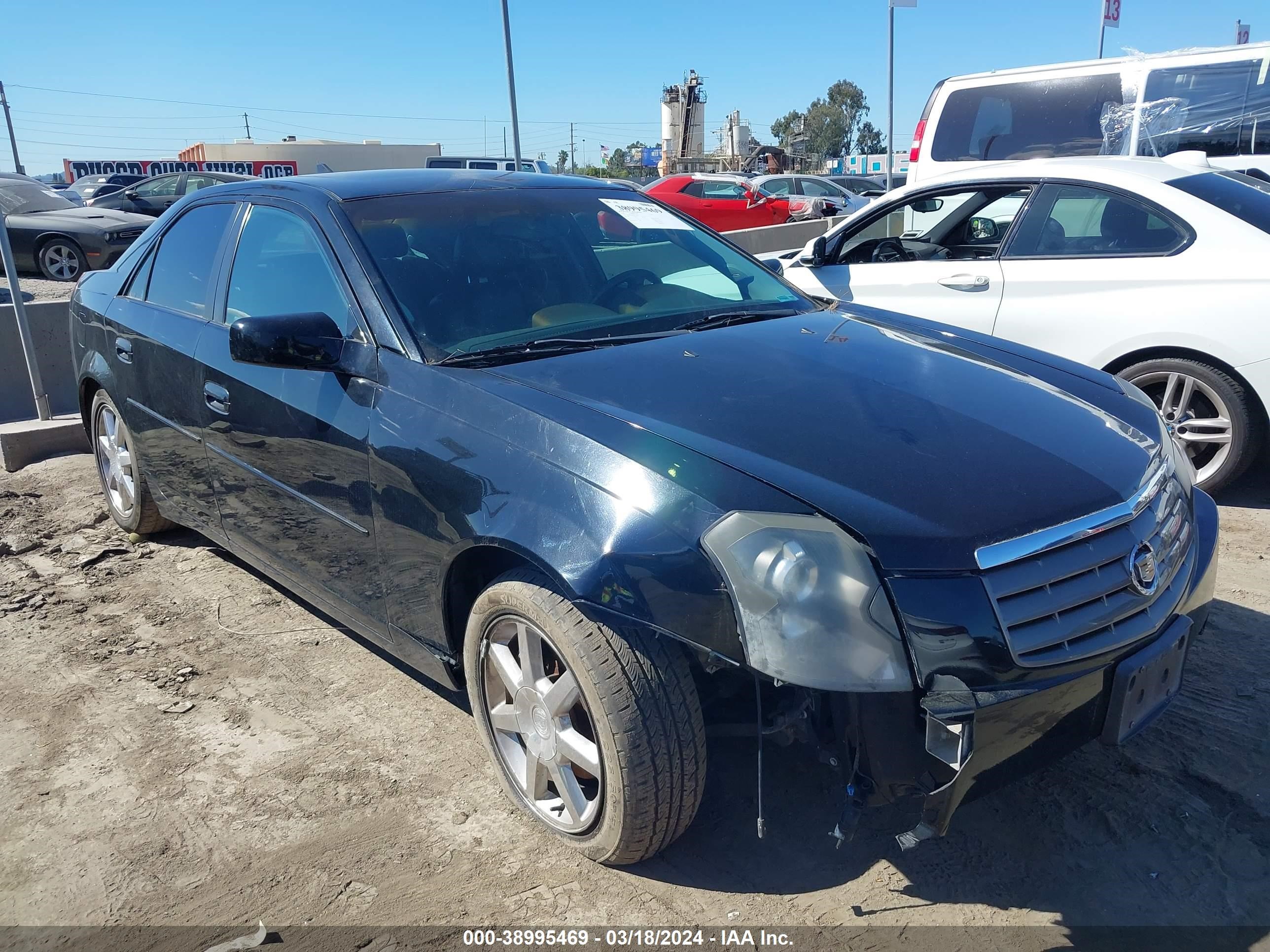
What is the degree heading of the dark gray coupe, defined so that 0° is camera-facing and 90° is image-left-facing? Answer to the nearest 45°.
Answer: approximately 315°

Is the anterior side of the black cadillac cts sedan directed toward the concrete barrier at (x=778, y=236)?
no

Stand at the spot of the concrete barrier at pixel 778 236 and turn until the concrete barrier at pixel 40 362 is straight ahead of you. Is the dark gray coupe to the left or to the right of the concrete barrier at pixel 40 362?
right

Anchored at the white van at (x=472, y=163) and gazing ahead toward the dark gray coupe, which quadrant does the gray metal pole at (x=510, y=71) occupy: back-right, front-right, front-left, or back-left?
front-left

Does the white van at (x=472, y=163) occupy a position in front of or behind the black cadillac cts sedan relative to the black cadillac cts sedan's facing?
behind

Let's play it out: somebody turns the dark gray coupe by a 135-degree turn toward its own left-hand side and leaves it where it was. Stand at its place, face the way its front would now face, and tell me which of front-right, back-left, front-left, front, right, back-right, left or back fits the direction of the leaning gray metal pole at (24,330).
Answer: back

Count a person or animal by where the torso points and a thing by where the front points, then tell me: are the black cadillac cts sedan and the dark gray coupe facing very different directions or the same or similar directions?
same or similar directions

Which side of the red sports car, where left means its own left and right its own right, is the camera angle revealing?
right

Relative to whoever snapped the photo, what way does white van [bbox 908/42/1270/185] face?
facing to the right of the viewer

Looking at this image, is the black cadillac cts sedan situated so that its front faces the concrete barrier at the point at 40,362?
no

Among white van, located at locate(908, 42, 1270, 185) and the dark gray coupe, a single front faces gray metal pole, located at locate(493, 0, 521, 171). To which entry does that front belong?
the dark gray coupe

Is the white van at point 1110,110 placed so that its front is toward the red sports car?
no
